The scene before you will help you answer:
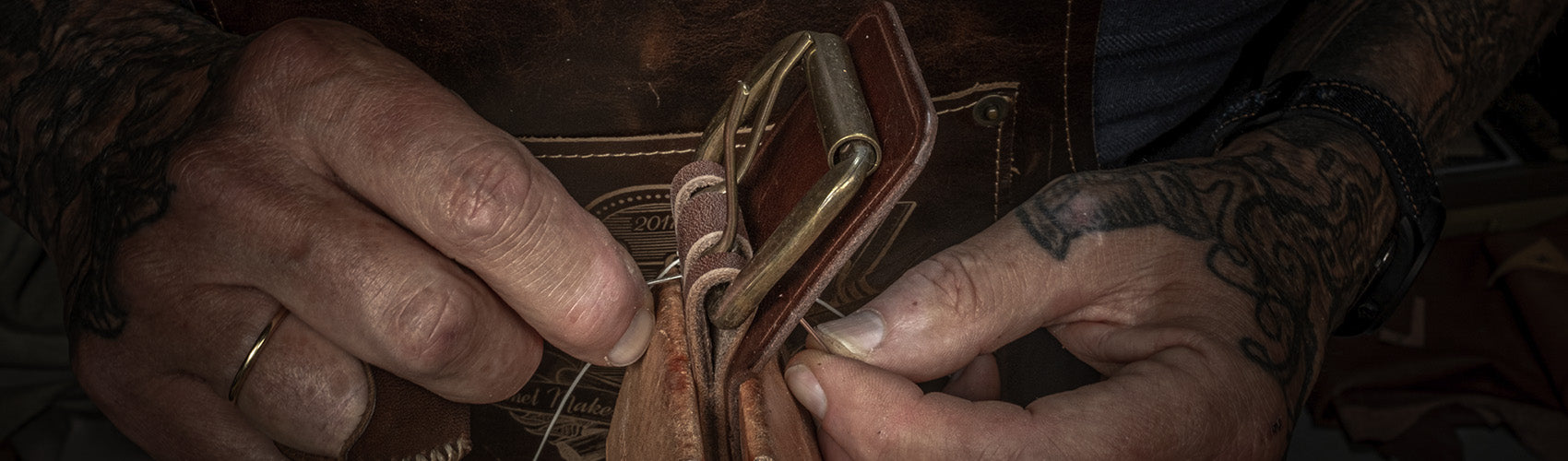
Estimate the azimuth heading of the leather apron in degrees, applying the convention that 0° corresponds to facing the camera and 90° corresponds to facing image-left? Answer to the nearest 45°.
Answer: approximately 0°
